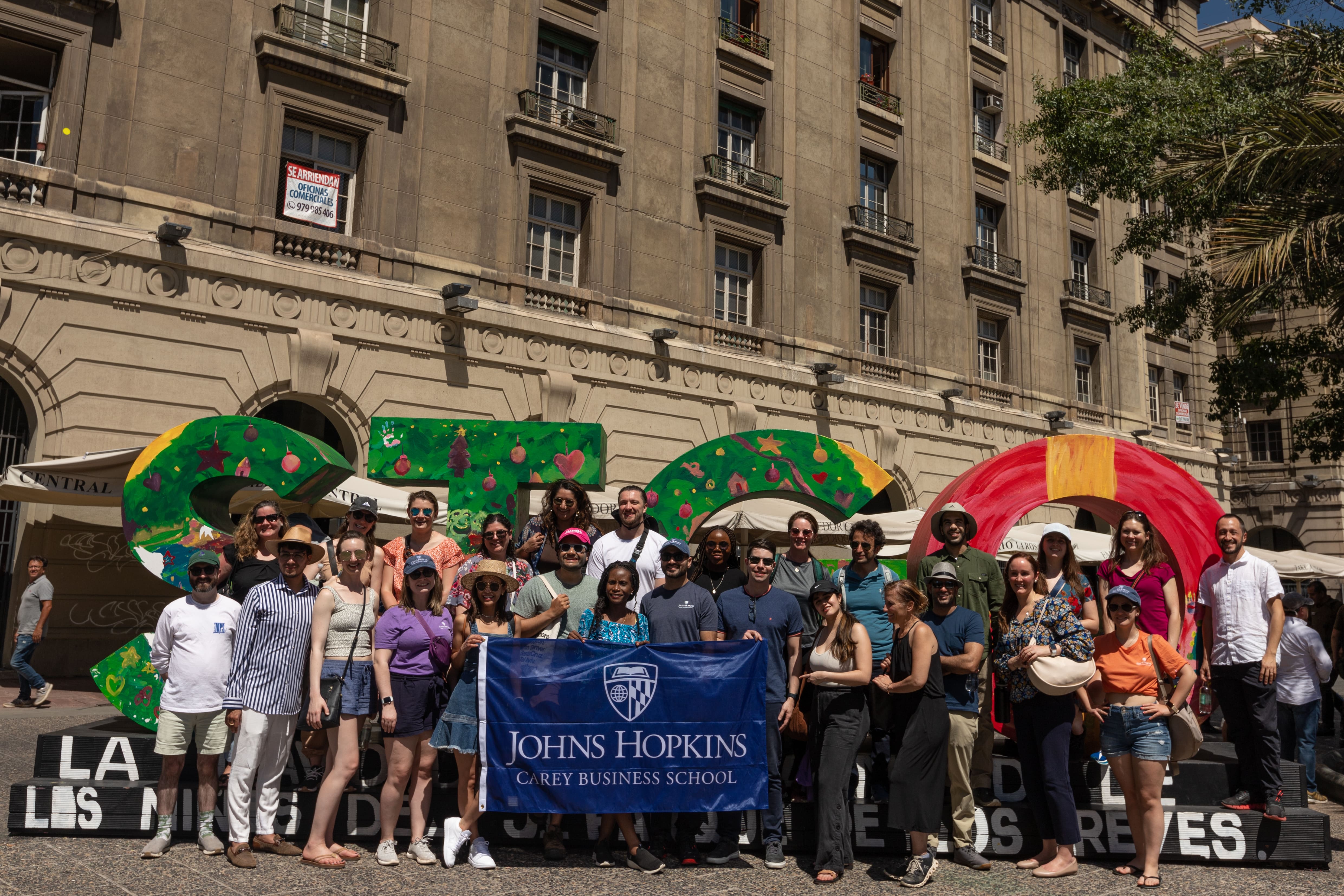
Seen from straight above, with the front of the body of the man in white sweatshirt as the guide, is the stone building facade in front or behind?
behind

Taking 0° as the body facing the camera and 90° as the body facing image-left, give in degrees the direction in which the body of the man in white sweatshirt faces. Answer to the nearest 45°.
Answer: approximately 0°

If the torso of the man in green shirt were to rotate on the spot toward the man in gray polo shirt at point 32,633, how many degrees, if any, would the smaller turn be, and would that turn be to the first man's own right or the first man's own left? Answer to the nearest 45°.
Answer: approximately 90° to the first man's own right

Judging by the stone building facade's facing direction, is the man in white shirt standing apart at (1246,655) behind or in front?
in front

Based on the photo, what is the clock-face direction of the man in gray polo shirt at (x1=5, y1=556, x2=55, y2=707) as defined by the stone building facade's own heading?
The man in gray polo shirt is roughly at 3 o'clock from the stone building facade.
